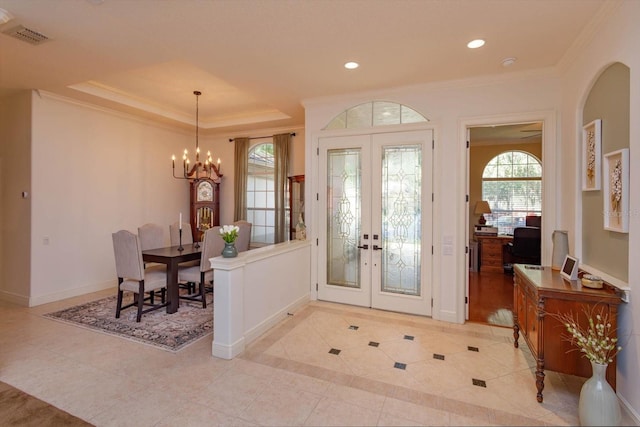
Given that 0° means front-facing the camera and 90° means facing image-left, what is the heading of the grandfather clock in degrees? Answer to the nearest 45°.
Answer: approximately 0°

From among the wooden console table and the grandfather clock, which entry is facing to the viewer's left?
the wooden console table

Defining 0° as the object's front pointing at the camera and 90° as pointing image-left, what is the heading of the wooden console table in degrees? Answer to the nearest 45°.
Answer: approximately 90°

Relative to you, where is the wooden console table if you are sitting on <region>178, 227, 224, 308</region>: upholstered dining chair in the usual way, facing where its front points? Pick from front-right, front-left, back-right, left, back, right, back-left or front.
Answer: back

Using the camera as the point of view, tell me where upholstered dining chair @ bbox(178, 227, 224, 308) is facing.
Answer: facing away from the viewer and to the left of the viewer

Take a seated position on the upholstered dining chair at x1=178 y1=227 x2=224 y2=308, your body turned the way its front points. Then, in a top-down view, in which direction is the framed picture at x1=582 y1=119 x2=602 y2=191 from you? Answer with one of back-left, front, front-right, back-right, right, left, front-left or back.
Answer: back

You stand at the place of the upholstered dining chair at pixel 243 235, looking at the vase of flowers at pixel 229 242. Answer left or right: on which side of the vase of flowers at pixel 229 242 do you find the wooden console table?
left
